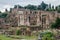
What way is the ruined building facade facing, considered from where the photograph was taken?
facing the viewer
